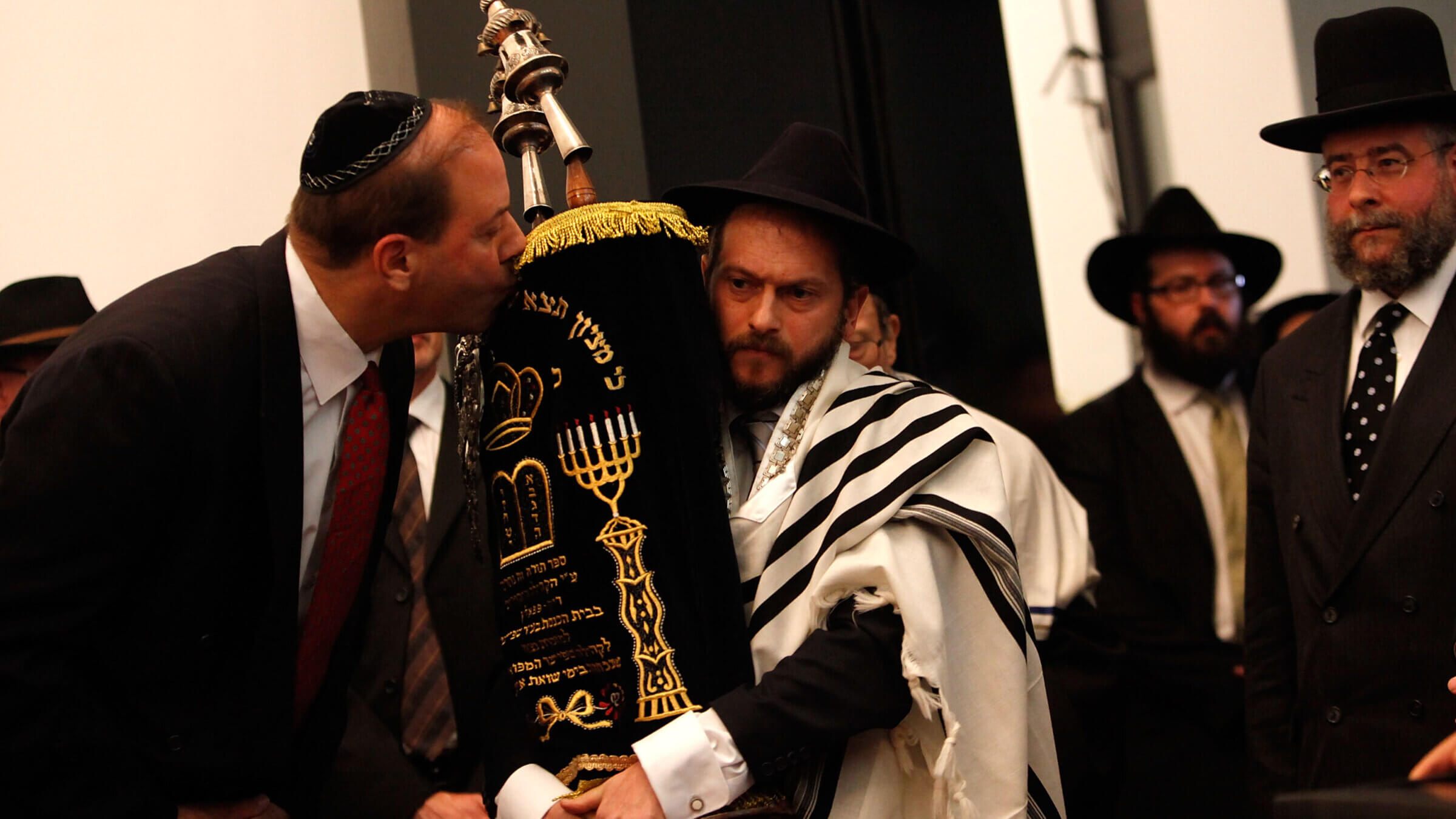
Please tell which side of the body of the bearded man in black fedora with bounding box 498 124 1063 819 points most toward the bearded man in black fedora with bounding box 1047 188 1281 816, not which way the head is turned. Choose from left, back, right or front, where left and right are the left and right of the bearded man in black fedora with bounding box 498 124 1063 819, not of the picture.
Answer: back

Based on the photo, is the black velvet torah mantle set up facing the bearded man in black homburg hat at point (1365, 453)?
no

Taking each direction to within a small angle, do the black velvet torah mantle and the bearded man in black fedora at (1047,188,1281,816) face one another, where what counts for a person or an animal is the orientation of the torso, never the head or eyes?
no

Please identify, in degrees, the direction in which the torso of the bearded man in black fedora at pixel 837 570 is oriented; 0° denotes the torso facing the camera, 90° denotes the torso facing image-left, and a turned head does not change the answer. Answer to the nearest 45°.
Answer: approximately 45°

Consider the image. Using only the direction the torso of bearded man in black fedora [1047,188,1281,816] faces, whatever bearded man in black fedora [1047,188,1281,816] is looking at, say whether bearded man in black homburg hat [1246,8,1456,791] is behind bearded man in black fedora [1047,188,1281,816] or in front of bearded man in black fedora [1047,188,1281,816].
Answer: in front

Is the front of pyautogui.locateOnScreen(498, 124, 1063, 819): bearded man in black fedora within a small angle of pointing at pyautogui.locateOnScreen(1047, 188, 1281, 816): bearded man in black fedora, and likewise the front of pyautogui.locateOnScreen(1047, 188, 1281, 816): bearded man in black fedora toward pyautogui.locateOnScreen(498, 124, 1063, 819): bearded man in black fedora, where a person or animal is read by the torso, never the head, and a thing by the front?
no

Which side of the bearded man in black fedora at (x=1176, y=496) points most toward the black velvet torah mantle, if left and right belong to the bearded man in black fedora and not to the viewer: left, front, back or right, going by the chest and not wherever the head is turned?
right

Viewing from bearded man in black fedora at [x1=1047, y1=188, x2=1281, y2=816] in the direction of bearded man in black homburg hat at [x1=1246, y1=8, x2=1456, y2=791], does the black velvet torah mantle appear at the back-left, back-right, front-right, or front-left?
front-right

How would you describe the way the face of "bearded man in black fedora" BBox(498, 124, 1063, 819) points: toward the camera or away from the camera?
toward the camera

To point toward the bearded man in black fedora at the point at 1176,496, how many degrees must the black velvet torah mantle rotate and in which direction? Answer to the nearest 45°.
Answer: approximately 180°

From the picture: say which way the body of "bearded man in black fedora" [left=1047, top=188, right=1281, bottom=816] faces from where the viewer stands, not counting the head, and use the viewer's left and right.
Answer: facing the viewer and to the right of the viewer

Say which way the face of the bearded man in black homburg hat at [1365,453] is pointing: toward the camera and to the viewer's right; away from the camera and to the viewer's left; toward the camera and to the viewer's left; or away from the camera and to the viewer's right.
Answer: toward the camera and to the viewer's left

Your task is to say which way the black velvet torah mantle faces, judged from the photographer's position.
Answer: facing the viewer and to the left of the viewer
